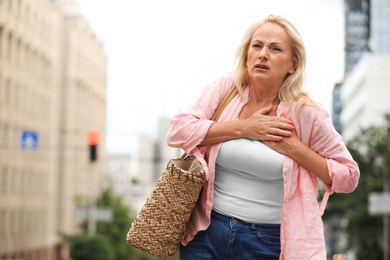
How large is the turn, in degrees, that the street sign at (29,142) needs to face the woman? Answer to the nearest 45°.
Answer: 0° — it already faces them

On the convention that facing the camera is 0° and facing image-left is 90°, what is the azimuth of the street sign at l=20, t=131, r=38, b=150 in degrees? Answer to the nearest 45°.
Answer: approximately 0°
